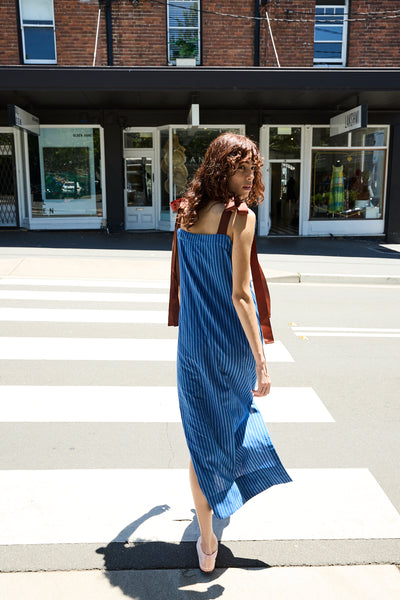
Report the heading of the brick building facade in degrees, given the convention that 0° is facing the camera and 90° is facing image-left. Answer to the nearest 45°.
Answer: approximately 0°

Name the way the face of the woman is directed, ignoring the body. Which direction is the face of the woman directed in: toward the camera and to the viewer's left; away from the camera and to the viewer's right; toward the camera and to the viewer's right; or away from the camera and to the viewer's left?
toward the camera and to the viewer's right

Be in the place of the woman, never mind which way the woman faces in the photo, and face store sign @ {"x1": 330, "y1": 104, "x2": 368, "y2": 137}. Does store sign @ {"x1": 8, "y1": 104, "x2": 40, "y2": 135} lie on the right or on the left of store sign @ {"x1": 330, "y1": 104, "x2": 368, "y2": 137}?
left

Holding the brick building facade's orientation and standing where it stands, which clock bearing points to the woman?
The woman is roughly at 12 o'clock from the brick building facade.
